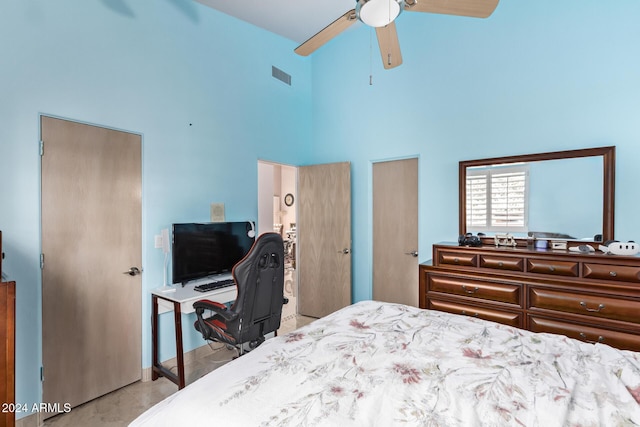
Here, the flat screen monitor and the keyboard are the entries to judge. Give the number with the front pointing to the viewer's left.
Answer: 0

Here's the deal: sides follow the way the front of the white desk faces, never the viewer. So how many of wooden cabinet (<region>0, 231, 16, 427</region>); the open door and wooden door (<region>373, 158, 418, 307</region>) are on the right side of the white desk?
1

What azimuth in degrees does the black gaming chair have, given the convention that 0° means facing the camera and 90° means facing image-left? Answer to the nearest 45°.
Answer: approximately 135°

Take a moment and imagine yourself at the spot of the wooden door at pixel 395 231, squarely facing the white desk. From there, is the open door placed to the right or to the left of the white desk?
right

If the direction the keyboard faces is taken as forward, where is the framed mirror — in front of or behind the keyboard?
in front

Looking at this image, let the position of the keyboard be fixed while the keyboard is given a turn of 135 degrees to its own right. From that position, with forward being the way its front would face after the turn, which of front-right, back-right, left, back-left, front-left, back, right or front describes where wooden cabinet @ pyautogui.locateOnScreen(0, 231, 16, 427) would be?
front-left

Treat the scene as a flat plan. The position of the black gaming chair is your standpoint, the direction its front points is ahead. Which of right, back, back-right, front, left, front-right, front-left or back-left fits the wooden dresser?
back-right

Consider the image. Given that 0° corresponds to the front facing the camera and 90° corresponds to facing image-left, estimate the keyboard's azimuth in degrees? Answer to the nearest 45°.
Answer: approximately 315°

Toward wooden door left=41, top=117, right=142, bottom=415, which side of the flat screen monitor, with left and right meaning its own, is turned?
right

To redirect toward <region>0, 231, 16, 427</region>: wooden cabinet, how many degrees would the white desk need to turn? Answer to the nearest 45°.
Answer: approximately 90° to its right

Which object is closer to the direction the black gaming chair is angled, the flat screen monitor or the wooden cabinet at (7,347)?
the flat screen monitor

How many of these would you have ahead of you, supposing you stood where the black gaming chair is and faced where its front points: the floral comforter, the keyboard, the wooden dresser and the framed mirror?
1

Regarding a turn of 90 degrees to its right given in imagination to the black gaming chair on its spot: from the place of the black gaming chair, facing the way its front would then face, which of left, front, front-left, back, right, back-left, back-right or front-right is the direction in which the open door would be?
front

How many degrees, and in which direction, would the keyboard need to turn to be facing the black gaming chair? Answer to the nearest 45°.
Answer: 0° — it already faces it

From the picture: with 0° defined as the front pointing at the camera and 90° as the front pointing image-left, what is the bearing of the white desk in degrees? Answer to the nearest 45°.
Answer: approximately 315°
